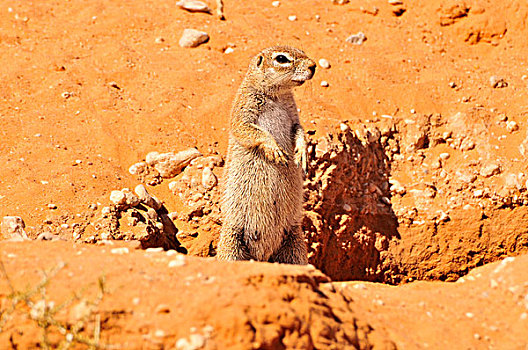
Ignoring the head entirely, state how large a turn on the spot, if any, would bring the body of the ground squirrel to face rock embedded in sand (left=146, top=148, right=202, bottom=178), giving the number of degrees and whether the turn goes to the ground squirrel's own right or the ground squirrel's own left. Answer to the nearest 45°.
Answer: approximately 180°

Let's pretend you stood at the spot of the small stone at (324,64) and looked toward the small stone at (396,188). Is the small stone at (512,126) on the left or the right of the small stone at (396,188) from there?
left

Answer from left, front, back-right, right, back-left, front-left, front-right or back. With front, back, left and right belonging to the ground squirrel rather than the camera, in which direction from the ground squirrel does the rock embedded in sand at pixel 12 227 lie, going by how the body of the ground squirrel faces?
back-right

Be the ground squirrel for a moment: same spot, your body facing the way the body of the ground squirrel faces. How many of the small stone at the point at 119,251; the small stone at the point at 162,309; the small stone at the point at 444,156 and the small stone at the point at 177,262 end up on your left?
1

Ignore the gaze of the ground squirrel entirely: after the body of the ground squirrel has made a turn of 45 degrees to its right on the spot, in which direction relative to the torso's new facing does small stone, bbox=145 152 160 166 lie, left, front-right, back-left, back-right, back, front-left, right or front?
back-right

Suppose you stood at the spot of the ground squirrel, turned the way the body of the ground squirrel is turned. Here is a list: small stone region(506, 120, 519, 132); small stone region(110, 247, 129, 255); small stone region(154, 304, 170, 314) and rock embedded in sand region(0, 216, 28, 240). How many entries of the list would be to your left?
1

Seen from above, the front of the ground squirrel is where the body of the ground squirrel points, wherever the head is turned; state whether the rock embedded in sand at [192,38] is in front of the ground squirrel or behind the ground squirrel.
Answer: behind

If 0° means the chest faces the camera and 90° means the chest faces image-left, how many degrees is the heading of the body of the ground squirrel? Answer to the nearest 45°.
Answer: approximately 315°

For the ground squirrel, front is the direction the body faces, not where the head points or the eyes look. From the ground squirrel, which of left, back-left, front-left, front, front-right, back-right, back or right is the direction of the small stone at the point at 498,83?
left

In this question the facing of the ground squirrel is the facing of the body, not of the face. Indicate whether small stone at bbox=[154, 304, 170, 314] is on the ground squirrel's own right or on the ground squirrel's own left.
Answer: on the ground squirrel's own right

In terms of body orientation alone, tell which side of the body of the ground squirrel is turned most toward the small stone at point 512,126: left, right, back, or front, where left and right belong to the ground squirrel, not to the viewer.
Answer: left

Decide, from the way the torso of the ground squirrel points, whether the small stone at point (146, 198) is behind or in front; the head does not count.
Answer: behind

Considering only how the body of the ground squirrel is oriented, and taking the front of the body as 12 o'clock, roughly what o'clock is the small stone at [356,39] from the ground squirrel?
The small stone is roughly at 8 o'clock from the ground squirrel.

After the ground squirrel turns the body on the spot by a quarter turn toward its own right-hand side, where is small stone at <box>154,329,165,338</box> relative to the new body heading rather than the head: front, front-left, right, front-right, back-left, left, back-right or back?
front-left

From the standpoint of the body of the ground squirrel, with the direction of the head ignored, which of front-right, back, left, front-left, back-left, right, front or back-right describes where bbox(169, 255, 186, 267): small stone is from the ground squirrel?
front-right
